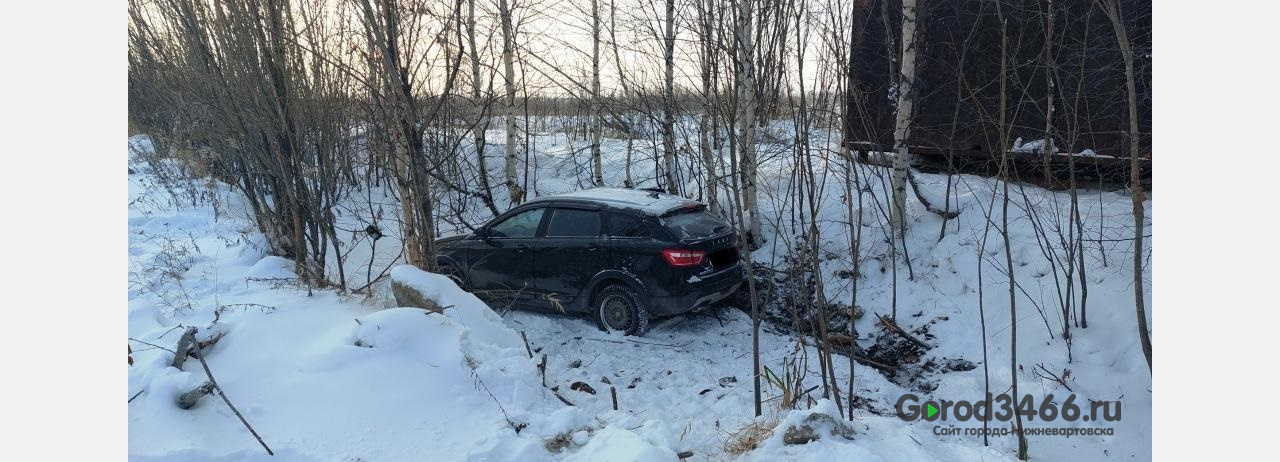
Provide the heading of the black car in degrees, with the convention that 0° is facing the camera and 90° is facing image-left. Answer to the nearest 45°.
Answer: approximately 135°

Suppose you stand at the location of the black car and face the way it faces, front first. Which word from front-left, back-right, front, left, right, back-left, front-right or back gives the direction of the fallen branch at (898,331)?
back-right
